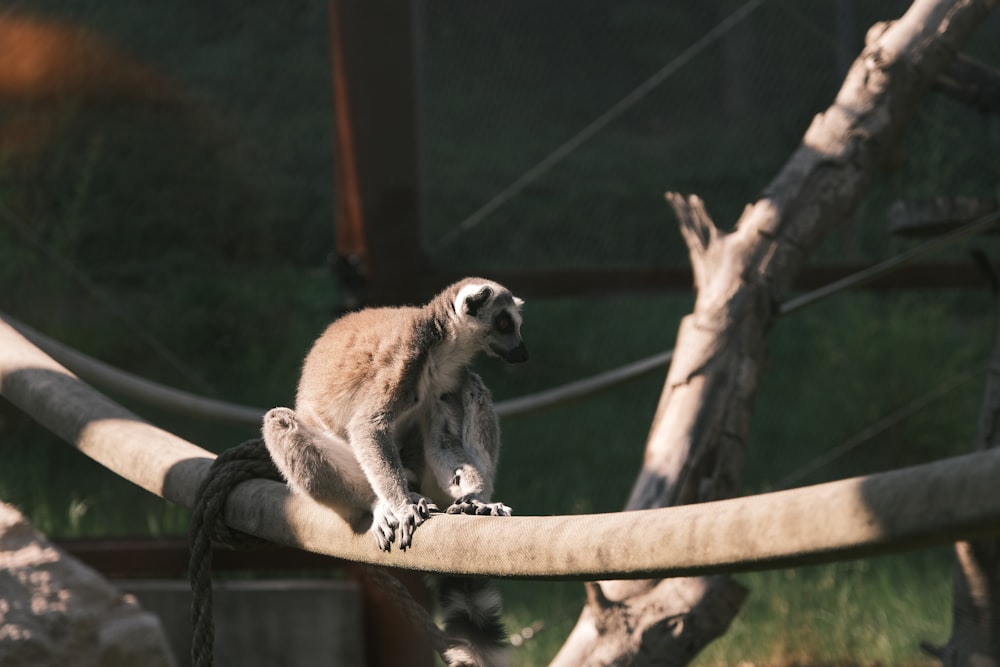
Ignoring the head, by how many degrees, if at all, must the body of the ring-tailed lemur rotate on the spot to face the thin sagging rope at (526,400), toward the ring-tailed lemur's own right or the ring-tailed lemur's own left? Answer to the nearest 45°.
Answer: approximately 135° to the ring-tailed lemur's own left

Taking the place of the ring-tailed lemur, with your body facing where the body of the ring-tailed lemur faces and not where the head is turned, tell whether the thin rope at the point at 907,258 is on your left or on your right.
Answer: on your left

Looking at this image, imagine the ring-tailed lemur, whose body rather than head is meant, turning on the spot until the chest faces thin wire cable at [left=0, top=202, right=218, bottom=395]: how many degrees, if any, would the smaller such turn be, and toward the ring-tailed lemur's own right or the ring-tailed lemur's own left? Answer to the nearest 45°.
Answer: approximately 180°

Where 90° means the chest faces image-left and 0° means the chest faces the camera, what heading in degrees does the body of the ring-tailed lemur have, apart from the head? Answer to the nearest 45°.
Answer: approximately 315°
